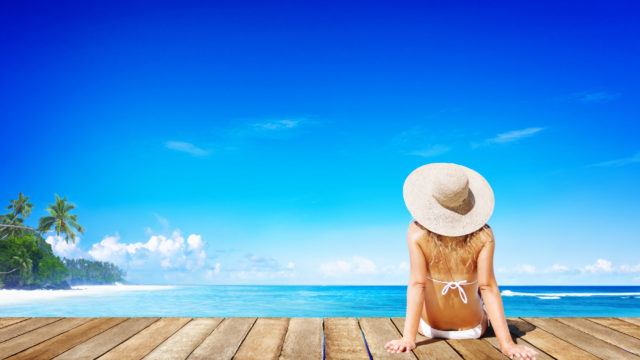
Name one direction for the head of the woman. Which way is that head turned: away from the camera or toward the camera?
away from the camera

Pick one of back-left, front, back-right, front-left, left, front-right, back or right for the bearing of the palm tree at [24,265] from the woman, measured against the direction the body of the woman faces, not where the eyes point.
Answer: front-left

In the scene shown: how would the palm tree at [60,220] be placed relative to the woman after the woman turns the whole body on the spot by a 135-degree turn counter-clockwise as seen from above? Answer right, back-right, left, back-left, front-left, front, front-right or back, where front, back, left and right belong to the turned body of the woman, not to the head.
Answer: right

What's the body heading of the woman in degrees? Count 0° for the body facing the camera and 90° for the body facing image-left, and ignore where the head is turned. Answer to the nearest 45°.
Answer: approximately 180°

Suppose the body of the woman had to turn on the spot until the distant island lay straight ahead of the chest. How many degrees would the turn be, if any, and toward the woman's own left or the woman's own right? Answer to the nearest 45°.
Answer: approximately 45° to the woman's own left
